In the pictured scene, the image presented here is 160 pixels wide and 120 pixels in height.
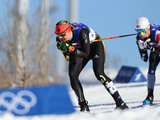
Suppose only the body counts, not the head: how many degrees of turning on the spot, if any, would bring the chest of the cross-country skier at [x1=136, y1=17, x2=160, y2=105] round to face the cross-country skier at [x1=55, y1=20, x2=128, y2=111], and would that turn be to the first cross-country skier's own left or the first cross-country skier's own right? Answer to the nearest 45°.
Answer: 0° — they already face them

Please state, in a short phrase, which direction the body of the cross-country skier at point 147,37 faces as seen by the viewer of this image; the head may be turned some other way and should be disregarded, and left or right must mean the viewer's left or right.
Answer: facing the viewer and to the left of the viewer

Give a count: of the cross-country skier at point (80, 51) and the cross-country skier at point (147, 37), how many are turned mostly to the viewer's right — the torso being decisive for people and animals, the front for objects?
0

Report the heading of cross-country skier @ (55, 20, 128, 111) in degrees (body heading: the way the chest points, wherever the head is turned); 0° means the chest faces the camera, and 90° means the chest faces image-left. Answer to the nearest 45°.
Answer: approximately 45°

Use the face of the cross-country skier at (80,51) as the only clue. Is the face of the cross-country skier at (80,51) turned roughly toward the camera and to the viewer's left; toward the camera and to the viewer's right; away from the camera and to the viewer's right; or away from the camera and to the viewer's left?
toward the camera and to the viewer's left

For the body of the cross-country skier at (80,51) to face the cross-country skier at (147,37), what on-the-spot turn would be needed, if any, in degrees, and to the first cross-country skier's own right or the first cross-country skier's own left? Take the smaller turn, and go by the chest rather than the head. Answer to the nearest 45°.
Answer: approximately 135° to the first cross-country skier's own left
